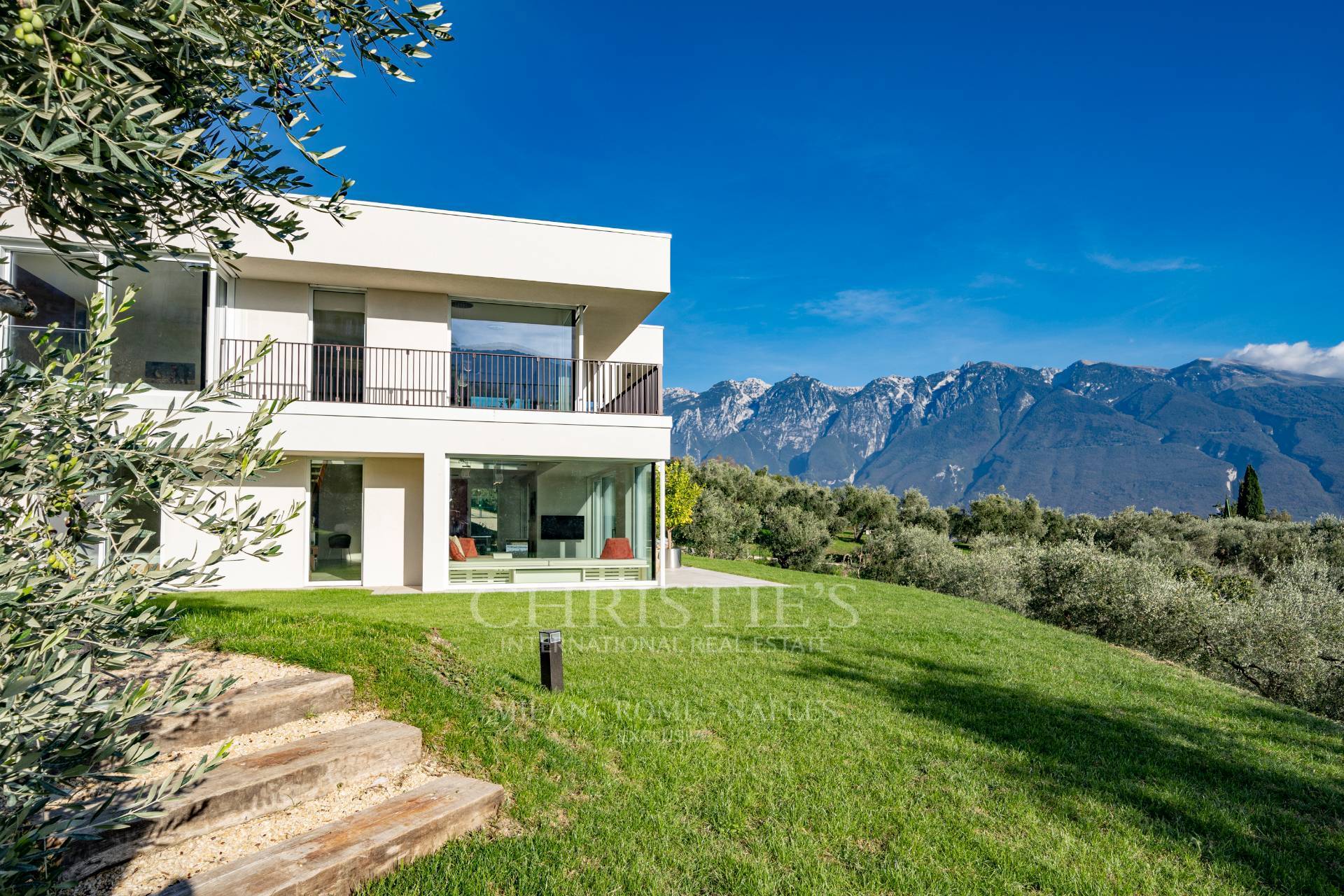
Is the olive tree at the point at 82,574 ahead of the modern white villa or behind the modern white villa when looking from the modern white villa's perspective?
ahead

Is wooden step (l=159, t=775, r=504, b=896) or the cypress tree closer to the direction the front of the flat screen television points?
the wooden step

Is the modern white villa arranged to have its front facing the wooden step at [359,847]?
yes

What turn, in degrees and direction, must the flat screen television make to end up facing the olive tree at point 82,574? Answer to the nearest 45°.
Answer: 0° — it already faces it

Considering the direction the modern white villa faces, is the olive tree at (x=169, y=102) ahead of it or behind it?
ahead

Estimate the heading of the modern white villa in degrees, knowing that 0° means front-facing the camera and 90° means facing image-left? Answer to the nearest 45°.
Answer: approximately 0°

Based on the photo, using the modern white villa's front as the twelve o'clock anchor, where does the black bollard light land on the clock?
The black bollard light is roughly at 12 o'clock from the modern white villa.

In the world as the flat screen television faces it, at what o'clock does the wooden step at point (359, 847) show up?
The wooden step is roughly at 12 o'clock from the flat screen television.

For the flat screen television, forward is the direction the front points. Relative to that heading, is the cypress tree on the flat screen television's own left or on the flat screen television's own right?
on the flat screen television's own left

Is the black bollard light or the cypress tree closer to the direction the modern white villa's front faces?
the black bollard light
